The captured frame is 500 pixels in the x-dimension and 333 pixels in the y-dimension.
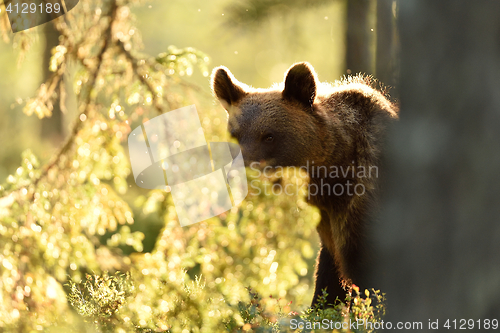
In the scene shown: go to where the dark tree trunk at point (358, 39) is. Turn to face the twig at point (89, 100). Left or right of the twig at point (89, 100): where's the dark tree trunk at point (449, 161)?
left

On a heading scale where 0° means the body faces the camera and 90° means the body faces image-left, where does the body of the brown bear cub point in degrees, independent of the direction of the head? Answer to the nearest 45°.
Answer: approximately 45°

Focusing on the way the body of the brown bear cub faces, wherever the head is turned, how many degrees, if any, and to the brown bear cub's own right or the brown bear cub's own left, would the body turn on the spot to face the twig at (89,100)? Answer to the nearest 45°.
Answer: approximately 90° to the brown bear cub's own right

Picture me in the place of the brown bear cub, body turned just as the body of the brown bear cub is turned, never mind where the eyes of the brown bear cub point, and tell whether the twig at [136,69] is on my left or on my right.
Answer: on my right

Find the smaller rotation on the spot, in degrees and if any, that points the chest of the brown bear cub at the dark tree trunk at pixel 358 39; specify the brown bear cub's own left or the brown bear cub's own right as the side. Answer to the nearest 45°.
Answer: approximately 135° to the brown bear cub's own right
